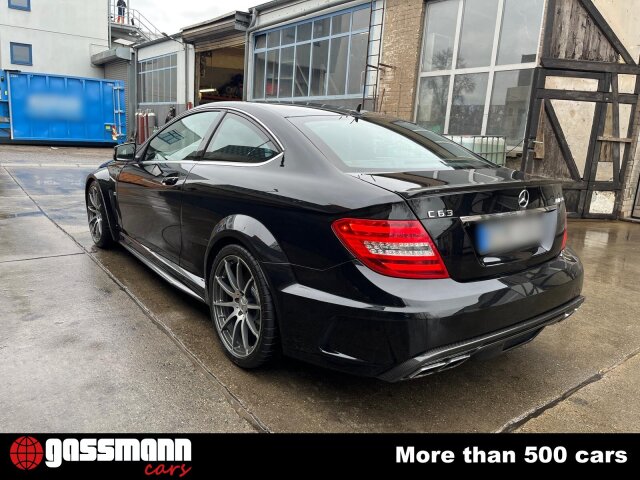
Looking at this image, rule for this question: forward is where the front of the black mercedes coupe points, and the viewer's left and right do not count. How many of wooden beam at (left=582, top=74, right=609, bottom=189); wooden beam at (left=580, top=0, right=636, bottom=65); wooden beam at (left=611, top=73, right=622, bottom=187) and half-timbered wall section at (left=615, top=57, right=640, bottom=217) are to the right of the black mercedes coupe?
4

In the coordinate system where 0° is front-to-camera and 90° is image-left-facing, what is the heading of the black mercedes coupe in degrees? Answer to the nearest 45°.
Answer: approximately 135°

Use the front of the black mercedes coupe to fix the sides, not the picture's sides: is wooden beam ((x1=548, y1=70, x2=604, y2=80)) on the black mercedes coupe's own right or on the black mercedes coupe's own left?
on the black mercedes coupe's own right

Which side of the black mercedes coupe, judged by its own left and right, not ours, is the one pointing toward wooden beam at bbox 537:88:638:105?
right

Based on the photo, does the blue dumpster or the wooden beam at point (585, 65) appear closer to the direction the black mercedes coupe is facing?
the blue dumpster

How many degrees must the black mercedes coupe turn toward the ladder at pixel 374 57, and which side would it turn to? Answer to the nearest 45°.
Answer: approximately 45° to its right

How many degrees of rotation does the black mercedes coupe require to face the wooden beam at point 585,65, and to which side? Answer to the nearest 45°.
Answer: approximately 90° to its right

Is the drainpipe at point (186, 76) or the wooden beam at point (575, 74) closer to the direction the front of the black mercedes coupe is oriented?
the drainpipe

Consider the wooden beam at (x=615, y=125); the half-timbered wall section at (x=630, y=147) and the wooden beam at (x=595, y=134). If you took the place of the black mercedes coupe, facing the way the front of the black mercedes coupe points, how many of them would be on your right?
3

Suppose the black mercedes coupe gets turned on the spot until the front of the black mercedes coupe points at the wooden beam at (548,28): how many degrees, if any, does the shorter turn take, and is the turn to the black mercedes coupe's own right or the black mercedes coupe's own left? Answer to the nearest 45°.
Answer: approximately 90° to the black mercedes coupe's own right

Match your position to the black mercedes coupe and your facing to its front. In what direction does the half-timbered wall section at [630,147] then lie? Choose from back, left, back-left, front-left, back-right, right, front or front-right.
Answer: right

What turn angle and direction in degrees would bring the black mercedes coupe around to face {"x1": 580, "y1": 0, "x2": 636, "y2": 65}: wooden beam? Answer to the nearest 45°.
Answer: approximately 90° to its right

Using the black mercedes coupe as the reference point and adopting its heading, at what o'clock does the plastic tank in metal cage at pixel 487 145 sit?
The plastic tank in metal cage is roughly at 2 o'clock from the black mercedes coupe.
